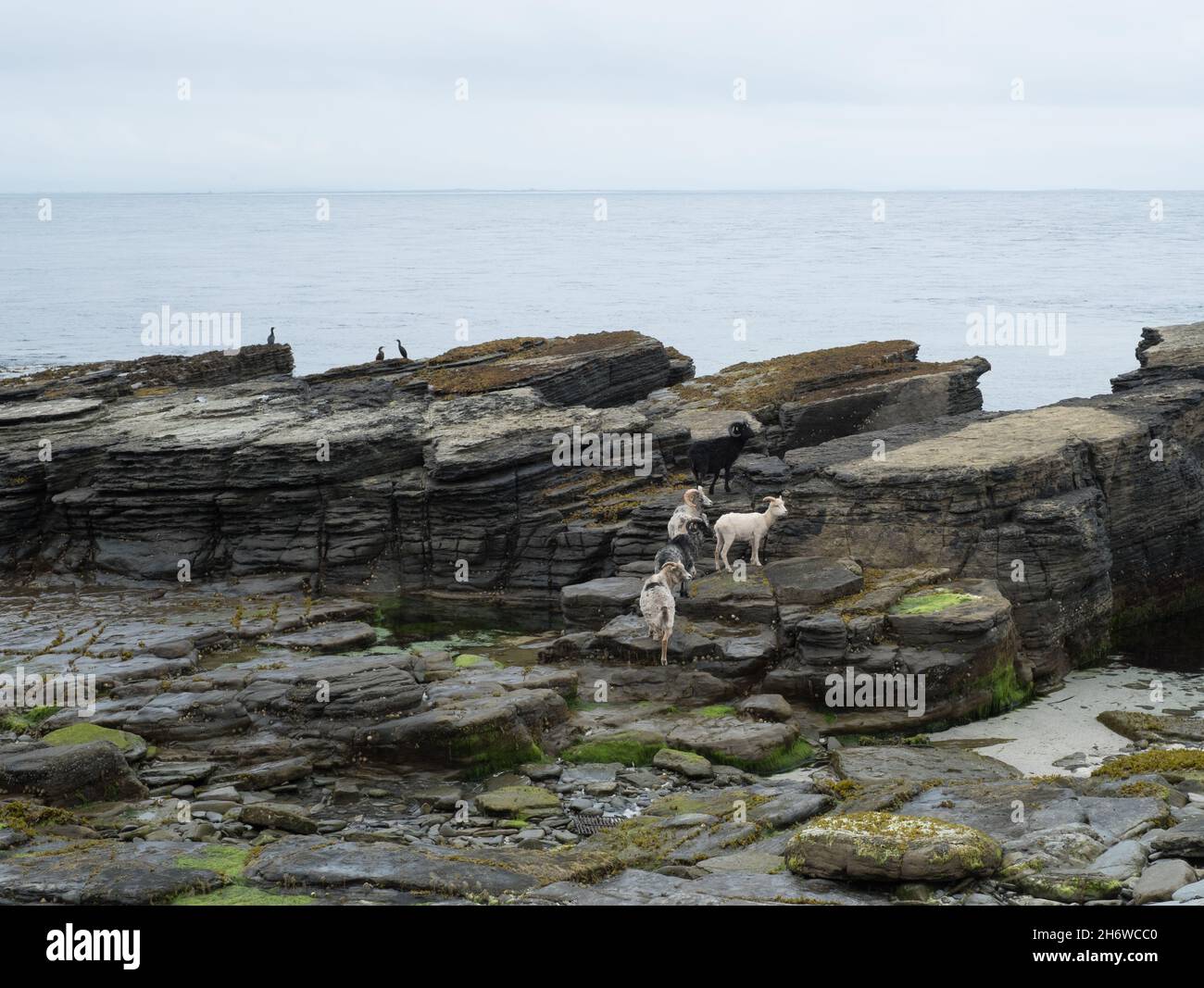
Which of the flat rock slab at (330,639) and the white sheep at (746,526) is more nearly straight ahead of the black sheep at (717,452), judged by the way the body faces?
the white sheep

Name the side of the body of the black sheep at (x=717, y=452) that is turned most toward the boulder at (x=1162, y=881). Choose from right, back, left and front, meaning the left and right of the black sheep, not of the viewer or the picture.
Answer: right

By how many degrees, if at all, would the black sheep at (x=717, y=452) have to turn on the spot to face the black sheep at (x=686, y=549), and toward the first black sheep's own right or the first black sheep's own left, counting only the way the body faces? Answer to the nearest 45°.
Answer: approximately 90° to the first black sheep's own right

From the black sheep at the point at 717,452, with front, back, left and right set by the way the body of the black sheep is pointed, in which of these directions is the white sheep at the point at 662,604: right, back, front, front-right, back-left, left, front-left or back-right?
right

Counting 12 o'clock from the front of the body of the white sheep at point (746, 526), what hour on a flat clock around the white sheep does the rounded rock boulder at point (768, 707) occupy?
The rounded rock boulder is roughly at 3 o'clock from the white sheep.

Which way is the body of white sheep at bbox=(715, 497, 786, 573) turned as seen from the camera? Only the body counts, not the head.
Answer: to the viewer's right

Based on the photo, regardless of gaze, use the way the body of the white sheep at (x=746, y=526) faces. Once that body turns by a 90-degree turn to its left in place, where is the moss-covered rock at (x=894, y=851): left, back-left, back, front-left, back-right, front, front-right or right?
back

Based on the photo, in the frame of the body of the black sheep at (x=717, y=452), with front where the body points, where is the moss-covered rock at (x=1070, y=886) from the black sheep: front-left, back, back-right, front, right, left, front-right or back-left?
right

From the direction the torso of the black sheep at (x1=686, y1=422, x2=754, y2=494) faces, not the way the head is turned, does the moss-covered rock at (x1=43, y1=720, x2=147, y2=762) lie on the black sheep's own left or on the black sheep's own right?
on the black sheep's own right

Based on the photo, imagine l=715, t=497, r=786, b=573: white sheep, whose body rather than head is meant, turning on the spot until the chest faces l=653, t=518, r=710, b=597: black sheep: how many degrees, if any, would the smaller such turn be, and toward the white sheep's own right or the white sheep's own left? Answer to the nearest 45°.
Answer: approximately 135° to the white sheep's own right

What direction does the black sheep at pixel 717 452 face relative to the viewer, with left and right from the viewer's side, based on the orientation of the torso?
facing to the right of the viewer

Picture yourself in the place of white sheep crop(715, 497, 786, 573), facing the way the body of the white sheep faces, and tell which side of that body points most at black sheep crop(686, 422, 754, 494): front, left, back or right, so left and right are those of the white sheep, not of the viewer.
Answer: left
